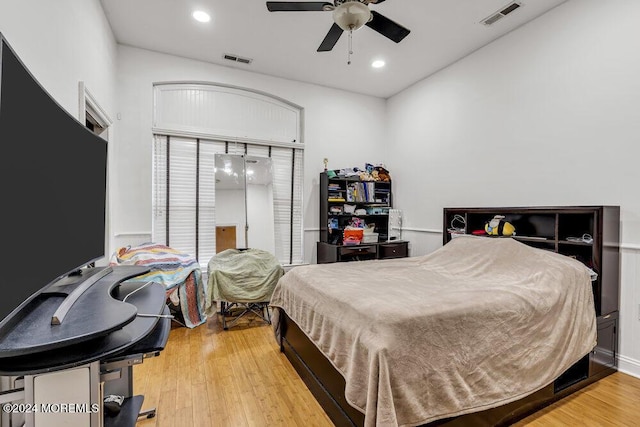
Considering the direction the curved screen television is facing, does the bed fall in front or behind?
in front

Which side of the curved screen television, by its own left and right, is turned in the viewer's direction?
right

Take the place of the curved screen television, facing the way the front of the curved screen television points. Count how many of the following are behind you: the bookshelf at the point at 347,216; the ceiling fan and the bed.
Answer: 0

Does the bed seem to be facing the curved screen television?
yes

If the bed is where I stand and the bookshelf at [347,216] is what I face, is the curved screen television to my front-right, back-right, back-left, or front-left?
back-left

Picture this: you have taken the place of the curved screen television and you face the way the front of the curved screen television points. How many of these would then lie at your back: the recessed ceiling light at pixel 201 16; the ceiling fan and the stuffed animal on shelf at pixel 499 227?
0

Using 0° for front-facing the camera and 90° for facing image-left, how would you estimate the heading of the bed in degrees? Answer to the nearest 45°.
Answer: approximately 45°

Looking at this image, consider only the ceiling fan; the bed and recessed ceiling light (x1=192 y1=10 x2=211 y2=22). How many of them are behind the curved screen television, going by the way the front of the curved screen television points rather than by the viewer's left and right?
0

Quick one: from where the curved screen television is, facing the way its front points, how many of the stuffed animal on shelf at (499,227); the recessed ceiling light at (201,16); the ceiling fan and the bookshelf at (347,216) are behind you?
0

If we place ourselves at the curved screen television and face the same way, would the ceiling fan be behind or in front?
in front

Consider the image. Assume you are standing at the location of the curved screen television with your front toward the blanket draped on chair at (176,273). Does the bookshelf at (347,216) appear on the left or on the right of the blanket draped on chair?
right

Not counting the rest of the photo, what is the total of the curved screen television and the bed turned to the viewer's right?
1

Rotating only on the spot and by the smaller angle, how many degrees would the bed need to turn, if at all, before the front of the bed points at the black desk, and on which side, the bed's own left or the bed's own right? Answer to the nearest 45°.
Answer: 0° — it already faces it

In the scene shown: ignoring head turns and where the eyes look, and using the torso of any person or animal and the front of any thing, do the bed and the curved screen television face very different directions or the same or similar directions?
very different directions

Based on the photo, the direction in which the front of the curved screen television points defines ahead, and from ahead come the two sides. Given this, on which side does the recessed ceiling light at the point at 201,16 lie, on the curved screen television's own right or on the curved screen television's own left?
on the curved screen television's own left
